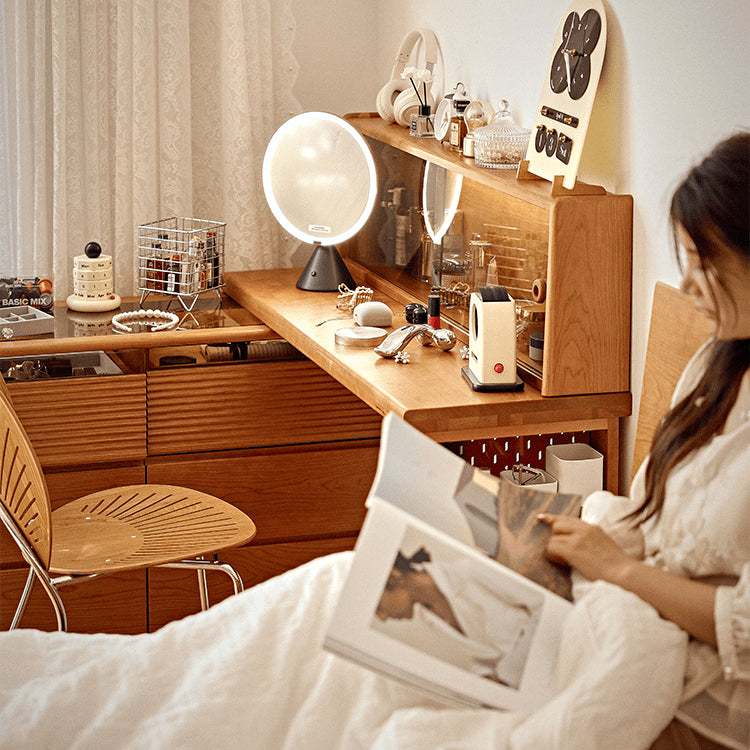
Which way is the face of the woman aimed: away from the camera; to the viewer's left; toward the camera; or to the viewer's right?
to the viewer's left

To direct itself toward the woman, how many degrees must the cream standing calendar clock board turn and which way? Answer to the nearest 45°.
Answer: approximately 45° to its left

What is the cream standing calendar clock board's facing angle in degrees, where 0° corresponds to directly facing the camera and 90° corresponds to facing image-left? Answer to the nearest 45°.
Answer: approximately 45°

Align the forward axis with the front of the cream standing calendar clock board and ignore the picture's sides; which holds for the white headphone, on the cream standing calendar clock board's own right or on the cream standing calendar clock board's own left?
on the cream standing calendar clock board's own right

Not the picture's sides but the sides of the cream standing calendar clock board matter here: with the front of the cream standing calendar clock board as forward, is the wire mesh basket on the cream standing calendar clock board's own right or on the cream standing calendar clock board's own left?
on the cream standing calendar clock board's own right

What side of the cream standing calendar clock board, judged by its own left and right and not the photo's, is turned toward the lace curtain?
right

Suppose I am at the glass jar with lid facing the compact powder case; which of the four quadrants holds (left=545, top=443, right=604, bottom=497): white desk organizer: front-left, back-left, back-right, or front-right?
back-left
